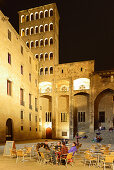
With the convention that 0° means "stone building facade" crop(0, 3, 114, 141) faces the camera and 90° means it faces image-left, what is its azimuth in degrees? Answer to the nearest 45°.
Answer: approximately 0°
